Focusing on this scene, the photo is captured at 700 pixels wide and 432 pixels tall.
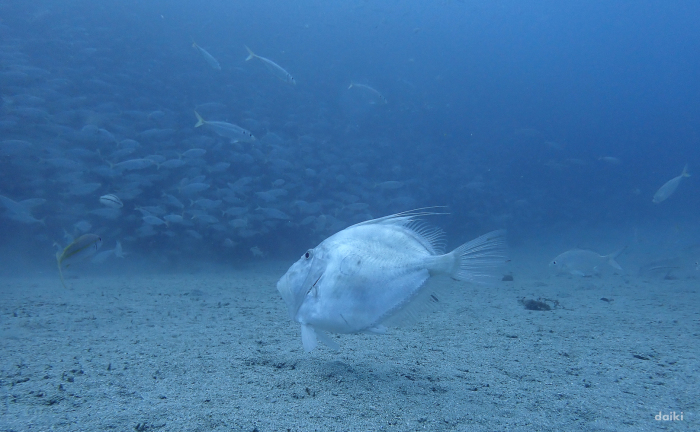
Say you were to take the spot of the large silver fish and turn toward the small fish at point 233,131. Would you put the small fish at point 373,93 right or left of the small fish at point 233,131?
right

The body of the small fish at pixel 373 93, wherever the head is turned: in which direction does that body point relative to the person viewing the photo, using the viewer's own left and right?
facing to the right of the viewer

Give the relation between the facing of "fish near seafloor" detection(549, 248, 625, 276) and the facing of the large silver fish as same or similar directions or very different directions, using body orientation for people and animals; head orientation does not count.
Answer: same or similar directions

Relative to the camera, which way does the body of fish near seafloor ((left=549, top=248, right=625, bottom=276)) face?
to the viewer's left

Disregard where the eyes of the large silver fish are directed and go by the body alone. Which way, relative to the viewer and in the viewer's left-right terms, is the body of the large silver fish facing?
facing to the left of the viewer

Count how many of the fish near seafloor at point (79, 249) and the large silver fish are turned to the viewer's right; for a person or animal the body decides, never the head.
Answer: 1

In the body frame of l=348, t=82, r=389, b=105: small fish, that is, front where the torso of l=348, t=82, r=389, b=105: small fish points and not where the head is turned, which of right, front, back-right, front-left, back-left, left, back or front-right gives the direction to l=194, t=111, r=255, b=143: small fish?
back-right

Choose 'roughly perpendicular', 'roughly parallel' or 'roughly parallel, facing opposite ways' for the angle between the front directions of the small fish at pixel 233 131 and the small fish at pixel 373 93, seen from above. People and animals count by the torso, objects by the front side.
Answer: roughly parallel

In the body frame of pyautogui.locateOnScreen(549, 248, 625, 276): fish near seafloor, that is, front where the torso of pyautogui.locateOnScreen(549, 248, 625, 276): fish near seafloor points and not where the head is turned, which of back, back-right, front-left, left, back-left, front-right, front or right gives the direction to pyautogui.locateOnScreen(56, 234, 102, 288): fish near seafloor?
front-left

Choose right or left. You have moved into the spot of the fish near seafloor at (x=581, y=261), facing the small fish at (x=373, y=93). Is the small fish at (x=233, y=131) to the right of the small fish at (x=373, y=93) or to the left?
left

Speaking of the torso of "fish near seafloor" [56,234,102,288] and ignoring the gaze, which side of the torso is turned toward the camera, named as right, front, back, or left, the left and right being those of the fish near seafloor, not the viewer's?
right

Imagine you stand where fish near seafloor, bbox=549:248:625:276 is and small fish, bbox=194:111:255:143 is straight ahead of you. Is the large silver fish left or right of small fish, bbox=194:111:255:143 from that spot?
left

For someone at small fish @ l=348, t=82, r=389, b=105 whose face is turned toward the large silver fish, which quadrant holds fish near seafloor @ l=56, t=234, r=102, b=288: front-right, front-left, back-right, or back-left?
front-right

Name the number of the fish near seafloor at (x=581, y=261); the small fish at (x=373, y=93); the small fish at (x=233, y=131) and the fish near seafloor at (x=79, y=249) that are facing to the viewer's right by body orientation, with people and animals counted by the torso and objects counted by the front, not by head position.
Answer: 3

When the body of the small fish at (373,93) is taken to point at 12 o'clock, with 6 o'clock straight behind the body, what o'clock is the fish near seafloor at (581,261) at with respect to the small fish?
The fish near seafloor is roughly at 1 o'clock from the small fish.

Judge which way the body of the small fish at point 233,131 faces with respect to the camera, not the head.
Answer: to the viewer's right

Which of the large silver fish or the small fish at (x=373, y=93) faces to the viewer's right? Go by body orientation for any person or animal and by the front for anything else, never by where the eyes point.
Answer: the small fish
